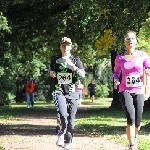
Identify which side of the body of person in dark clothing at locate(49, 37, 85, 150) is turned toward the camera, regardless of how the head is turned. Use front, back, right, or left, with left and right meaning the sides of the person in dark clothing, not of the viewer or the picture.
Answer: front
